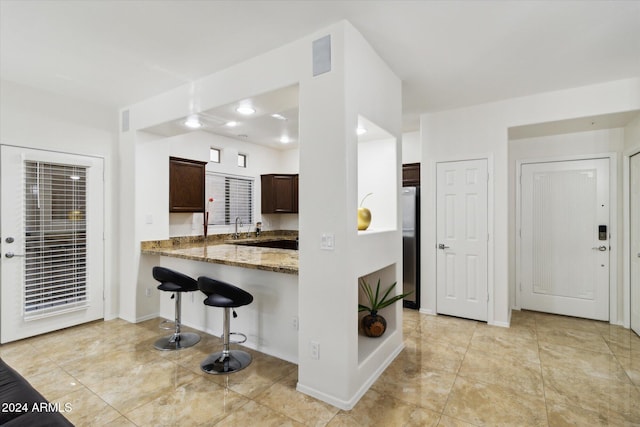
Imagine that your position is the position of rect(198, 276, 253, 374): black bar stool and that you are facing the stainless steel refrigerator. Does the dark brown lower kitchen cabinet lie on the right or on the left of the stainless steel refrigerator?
left

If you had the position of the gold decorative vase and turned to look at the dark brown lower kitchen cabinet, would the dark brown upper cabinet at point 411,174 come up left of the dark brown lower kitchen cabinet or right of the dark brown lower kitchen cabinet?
right

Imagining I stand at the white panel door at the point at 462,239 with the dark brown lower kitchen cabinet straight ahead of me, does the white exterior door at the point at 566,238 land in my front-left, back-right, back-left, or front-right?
back-right

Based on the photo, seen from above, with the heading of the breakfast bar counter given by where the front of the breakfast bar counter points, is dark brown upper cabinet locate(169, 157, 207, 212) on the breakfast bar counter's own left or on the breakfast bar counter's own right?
on the breakfast bar counter's own right

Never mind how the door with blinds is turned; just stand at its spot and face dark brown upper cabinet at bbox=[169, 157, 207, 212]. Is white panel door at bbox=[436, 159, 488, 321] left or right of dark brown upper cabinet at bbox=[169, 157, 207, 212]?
right

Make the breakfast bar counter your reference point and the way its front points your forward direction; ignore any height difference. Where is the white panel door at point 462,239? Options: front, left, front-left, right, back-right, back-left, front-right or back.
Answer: back-left

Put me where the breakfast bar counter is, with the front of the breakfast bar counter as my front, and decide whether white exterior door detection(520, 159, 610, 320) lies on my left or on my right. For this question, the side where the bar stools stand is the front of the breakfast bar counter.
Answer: on my left

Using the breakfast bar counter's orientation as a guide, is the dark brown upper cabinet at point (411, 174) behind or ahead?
behind

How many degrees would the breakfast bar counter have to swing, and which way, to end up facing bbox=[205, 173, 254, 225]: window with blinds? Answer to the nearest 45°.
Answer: approximately 135° to its right

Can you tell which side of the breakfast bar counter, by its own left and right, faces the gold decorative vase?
left

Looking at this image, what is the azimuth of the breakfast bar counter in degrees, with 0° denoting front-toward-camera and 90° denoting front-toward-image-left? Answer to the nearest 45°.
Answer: approximately 45°

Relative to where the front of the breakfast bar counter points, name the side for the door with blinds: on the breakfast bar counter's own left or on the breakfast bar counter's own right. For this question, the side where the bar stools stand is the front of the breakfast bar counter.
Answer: on the breakfast bar counter's own right
